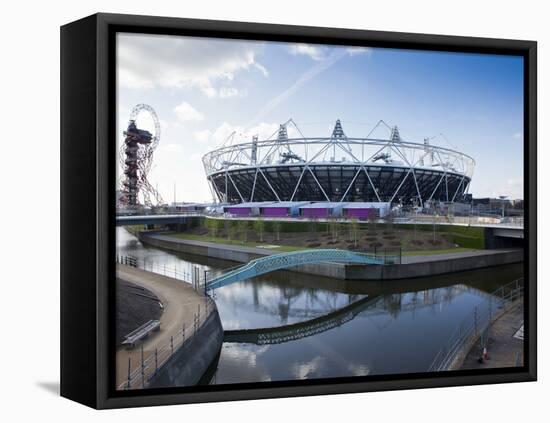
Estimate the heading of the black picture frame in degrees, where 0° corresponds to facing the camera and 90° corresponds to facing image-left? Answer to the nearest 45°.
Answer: approximately 315°
